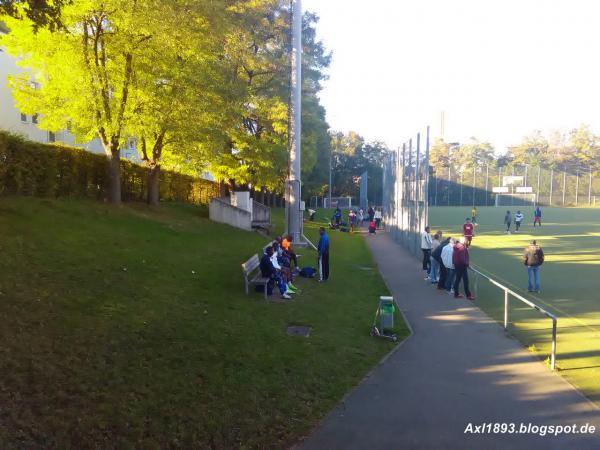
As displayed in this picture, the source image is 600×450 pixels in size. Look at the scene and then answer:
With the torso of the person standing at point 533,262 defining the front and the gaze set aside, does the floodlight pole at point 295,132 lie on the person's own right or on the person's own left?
on the person's own left

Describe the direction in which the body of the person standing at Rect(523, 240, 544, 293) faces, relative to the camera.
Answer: away from the camera

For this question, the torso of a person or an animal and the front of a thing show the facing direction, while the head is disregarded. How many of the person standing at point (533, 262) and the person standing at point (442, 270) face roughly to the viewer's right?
1

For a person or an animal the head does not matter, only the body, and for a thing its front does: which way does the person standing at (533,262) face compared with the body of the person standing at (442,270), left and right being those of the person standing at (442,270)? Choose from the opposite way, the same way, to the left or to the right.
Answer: to the left

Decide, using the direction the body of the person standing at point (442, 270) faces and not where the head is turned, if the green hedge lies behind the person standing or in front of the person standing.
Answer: behind

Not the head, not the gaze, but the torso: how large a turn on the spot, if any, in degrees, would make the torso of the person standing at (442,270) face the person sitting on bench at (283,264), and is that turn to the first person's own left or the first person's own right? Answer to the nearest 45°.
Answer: approximately 135° to the first person's own right

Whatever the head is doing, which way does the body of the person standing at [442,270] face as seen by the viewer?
to the viewer's right

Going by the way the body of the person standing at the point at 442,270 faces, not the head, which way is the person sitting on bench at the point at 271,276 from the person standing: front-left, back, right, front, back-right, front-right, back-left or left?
back-right

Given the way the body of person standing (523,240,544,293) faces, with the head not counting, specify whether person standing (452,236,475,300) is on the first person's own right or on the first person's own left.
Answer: on the first person's own left
